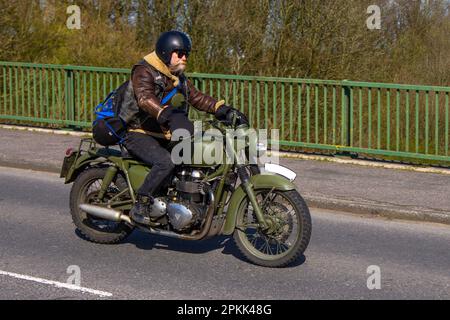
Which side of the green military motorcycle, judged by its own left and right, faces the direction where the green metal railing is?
left

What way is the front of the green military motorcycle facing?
to the viewer's right

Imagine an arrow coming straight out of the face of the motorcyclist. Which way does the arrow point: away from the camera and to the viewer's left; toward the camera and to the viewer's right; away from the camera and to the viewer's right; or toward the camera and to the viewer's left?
toward the camera and to the viewer's right
